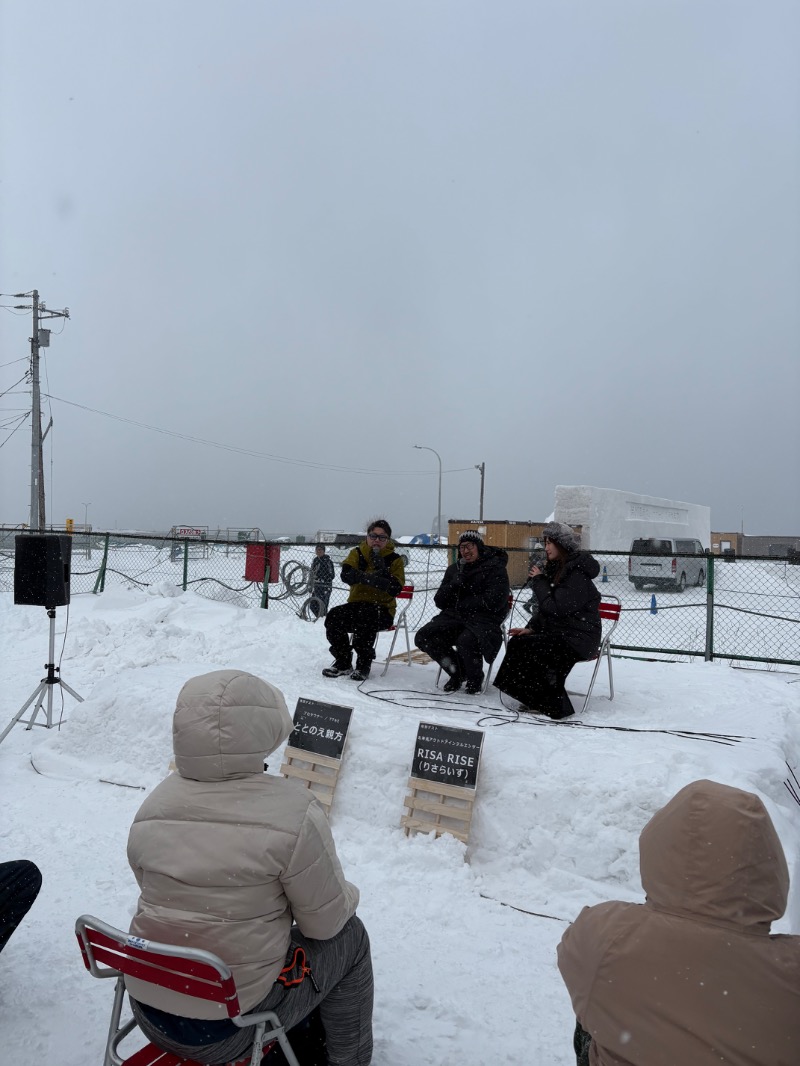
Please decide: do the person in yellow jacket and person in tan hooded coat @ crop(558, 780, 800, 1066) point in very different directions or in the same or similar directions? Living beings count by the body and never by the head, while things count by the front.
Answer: very different directions

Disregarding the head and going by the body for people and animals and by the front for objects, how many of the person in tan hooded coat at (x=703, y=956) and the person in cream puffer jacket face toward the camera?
0

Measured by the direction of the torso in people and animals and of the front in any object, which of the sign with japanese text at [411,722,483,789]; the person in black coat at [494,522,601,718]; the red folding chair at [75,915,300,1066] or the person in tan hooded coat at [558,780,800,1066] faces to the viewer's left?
the person in black coat

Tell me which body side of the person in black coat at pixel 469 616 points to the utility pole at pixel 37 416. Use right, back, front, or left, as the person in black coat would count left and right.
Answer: right

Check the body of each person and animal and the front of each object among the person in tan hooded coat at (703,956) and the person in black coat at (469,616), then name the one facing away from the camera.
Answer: the person in tan hooded coat

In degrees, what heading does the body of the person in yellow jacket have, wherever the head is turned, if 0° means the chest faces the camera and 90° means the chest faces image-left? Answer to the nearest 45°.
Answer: approximately 45°

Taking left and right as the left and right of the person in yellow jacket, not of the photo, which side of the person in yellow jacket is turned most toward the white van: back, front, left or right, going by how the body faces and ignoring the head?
back

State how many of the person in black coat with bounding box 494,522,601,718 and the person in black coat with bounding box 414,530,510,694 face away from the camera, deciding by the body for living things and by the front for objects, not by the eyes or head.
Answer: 0

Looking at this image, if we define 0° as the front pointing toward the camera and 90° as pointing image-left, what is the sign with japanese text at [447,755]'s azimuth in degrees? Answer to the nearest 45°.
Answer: approximately 0°

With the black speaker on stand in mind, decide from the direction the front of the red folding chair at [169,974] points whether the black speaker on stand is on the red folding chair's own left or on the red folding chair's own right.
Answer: on the red folding chair's own left

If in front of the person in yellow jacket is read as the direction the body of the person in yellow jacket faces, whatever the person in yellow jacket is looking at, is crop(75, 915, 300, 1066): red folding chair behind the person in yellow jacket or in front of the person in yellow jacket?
in front

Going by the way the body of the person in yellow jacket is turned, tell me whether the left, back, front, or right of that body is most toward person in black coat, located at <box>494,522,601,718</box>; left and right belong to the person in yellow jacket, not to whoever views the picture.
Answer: left

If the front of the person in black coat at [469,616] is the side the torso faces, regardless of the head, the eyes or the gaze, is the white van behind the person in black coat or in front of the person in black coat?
behind

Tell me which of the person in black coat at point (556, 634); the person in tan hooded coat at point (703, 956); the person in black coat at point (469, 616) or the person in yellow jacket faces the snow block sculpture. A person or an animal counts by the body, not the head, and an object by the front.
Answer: the person in tan hooded coat

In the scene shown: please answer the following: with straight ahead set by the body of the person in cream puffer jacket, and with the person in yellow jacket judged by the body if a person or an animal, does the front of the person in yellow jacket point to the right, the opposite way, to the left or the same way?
the opposite way

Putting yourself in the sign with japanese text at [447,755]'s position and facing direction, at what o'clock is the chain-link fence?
The chain-link fence is roughly at 6 o'clock from the sign with japanese text.

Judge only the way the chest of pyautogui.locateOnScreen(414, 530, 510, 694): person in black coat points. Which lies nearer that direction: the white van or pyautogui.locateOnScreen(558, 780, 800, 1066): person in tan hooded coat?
the person in tan hooded coat

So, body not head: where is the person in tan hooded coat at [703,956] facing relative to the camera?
away from the camera

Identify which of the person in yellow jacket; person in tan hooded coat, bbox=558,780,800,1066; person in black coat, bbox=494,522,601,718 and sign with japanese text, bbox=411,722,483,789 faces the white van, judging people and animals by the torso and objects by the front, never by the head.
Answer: the person in tan hooded coat
